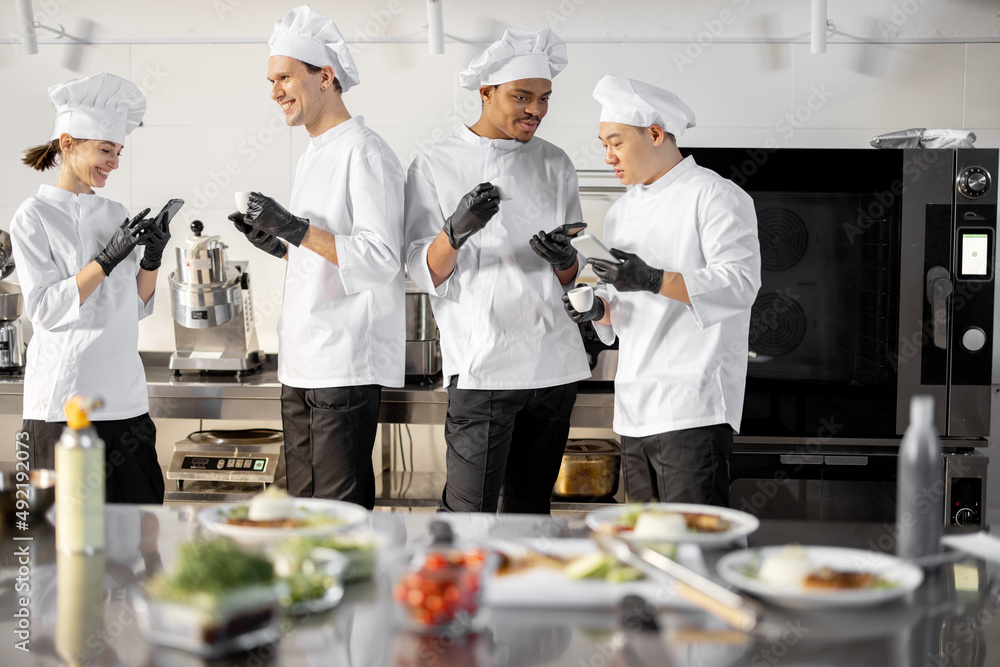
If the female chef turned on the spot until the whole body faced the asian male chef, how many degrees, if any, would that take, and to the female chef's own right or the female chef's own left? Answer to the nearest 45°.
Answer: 0° — they already face them

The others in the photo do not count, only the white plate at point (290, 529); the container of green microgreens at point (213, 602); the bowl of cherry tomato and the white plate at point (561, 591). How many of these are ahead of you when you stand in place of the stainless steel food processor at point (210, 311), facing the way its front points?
4

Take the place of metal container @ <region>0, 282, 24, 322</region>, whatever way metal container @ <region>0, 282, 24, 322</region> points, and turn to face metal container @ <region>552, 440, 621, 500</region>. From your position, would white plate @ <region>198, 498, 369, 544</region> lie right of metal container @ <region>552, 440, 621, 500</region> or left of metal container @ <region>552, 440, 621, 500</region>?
right

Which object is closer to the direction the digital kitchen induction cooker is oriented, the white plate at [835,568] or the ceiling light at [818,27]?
the white plate

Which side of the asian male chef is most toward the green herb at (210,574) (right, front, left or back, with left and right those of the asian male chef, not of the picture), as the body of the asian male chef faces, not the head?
front

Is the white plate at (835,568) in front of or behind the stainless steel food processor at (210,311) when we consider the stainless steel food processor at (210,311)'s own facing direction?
in front

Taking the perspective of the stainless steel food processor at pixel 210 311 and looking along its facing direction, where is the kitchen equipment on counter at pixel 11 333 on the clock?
The kitchen equipment on counter is roughly at 4 o'clock from the stainless steel food processor.

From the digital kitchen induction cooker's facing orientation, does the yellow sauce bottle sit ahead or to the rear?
ahead

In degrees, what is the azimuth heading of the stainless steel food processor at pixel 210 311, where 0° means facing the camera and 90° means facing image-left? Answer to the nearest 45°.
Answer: approximately 0°

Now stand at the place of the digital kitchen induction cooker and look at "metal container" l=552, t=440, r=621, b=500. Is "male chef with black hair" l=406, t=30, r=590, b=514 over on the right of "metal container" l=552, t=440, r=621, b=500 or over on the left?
right

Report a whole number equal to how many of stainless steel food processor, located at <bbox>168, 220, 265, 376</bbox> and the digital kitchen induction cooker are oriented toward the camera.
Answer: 2
